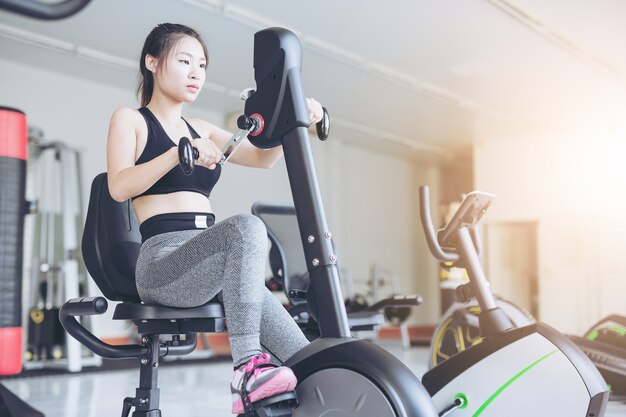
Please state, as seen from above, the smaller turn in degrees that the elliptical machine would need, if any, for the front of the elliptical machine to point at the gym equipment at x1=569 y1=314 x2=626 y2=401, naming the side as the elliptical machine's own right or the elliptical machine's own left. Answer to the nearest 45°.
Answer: approximately 90° to the elliptical machine's own left

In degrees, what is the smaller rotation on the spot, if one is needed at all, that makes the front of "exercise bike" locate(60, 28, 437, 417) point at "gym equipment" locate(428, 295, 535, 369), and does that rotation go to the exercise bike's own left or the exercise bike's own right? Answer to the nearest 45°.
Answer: approximately 45° to the exercise bike's own left

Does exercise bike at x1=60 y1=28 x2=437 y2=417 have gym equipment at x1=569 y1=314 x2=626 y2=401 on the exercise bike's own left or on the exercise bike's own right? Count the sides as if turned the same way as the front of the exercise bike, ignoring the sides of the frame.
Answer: on the exercise bike's own left

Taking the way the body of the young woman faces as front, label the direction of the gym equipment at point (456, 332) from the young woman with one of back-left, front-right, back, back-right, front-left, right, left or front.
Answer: left

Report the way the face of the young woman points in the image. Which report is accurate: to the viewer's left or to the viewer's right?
to the viewer's right

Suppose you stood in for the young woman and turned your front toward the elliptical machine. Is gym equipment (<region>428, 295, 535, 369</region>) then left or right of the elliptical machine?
left

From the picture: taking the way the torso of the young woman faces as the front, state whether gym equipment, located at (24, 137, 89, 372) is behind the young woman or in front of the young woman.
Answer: behind

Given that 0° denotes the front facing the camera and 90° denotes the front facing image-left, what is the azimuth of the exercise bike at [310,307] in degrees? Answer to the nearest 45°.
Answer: approximately 270°

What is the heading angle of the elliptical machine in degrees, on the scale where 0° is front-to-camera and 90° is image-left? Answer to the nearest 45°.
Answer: approximately 270°

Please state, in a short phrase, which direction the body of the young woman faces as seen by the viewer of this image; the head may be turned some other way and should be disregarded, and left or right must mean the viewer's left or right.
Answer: facing the viewer and to the right of the viewer
